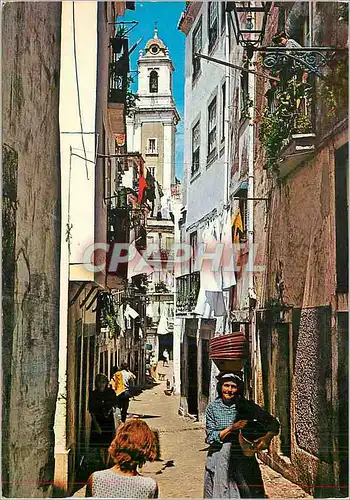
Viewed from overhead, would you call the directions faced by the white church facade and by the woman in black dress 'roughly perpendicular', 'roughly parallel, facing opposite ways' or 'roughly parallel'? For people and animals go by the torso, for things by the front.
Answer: roughly parallel

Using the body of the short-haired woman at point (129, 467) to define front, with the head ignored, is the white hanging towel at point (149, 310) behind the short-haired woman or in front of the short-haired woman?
in front

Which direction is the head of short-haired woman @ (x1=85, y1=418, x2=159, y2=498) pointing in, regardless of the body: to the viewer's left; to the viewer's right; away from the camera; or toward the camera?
away from the camera

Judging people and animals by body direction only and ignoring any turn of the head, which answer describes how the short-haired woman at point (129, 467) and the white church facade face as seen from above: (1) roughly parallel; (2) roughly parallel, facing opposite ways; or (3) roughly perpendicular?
roughly parallel, facing opposite ways

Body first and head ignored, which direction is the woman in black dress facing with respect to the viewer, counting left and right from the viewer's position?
facing the viewer

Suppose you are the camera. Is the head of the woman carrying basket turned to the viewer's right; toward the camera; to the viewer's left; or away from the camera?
toward the camera

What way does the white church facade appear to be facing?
toward the camera

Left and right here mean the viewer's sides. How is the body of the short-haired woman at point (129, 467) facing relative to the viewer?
facing away from the viewer

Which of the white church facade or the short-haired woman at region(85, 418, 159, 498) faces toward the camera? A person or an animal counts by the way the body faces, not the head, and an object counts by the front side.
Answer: the white church facade
